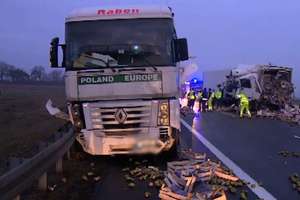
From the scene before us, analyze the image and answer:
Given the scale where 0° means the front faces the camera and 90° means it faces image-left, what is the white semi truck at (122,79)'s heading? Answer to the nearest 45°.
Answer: approximately 0°

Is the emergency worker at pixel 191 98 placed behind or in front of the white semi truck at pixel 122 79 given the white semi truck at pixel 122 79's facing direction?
behind

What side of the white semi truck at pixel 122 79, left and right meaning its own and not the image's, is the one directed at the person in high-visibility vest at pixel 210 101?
back

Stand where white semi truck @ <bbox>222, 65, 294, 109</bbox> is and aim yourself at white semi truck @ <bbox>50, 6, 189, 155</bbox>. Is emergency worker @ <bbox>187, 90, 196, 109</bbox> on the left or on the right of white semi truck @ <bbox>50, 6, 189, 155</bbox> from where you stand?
right

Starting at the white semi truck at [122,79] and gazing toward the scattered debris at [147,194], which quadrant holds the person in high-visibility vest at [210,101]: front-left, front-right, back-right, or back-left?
back-left

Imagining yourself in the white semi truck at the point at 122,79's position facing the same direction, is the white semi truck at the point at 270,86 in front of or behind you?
behind
